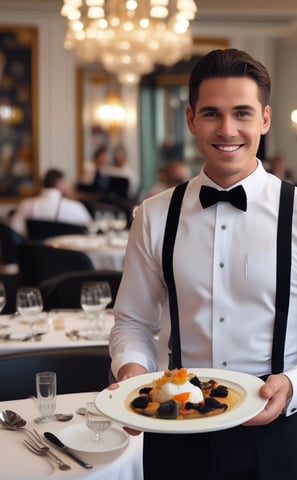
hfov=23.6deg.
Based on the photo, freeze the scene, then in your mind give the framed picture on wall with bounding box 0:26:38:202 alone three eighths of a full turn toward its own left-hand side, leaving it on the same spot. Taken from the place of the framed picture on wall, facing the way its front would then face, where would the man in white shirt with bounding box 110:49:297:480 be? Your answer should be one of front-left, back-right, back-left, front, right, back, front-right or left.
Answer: back

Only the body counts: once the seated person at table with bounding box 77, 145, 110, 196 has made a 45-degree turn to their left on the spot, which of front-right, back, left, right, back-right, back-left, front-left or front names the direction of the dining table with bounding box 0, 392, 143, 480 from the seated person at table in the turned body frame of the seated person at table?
right

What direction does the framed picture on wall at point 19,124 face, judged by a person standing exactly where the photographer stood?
facing the viewer and to the right of the viewer

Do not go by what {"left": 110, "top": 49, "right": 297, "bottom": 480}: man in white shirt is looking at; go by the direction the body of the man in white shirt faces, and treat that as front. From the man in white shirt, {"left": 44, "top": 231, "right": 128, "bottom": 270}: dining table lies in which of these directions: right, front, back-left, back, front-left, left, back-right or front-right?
back

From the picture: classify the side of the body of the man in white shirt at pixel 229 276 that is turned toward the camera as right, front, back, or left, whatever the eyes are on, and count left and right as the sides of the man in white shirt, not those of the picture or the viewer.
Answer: front

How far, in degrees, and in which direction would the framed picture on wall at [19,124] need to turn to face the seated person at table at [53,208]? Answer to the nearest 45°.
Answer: approximately 45° to its right

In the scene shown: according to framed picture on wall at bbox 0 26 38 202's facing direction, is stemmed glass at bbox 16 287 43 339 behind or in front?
in front

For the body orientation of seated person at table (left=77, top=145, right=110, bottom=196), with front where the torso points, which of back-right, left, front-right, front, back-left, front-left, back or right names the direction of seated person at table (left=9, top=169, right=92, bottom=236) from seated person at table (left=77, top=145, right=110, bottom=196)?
front-right

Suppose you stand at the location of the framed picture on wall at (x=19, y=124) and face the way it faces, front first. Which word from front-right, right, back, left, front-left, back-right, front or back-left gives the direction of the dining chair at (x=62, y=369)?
front-right

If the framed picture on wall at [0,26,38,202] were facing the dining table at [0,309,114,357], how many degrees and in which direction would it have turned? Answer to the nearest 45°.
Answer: approximately 45° to its right
